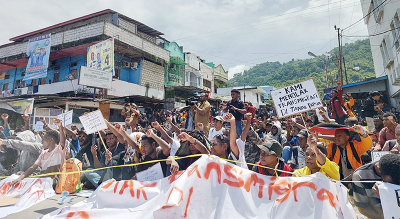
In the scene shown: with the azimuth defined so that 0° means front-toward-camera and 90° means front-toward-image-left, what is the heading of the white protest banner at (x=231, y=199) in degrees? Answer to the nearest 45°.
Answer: approximately 0°

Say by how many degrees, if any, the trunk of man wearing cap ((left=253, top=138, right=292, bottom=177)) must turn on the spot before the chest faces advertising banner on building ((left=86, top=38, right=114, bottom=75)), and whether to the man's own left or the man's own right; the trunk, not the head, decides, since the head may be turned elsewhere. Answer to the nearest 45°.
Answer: approximately 90° to the man's own right

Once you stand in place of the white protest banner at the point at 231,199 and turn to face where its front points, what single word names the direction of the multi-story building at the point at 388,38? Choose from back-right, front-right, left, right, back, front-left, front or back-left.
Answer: back-left

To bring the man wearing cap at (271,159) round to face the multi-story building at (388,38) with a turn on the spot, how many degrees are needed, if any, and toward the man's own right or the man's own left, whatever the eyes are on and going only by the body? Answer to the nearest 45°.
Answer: approximately 180°
